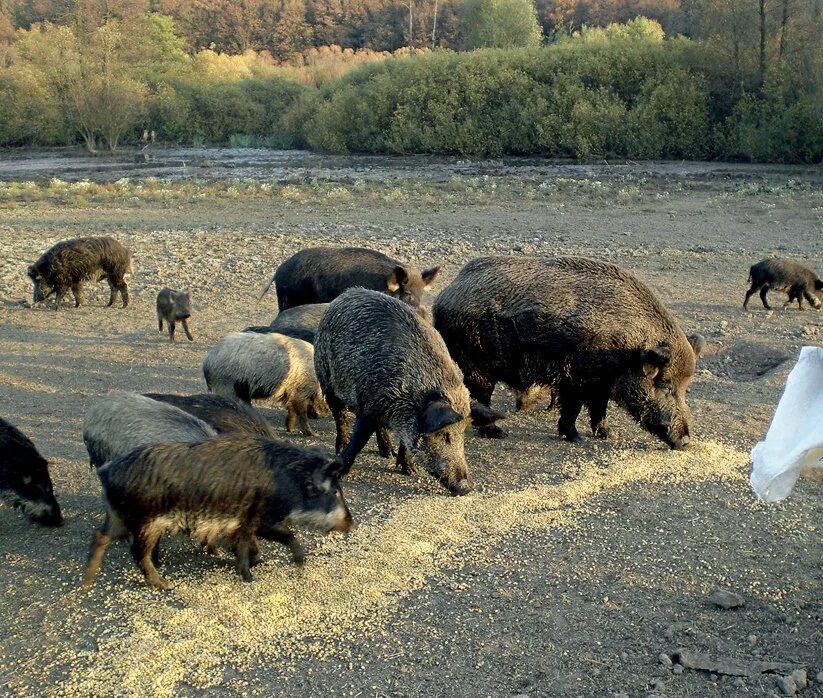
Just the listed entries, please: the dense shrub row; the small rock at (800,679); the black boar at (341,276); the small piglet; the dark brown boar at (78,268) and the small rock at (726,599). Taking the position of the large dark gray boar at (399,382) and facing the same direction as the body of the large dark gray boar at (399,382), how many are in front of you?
2

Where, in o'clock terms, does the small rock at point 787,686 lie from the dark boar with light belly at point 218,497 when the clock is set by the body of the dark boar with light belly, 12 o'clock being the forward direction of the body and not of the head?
The small rock is roughly at 1 o'clock from the dark boar with light belly.

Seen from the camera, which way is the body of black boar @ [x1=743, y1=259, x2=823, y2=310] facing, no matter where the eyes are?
to the viewer's right

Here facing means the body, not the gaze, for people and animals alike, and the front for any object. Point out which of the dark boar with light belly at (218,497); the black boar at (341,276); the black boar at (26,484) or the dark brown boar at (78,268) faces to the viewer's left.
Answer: the dark brown boar at (78,268)

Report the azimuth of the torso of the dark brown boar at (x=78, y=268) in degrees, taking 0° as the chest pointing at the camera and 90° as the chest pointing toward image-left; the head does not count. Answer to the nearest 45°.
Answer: approximately 90°

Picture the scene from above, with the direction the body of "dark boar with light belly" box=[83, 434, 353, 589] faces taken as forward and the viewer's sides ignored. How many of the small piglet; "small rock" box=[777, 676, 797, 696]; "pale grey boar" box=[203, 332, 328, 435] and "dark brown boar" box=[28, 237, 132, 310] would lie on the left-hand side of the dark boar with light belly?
3

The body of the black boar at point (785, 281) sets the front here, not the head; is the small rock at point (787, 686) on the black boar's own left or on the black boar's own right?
on the black boar's own right

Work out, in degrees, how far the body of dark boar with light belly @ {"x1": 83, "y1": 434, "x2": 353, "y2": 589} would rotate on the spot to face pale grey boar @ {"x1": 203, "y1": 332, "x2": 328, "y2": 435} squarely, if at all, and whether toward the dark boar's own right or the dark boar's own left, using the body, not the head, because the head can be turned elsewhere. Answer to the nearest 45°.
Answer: approximately 90° to the dark boar's own left

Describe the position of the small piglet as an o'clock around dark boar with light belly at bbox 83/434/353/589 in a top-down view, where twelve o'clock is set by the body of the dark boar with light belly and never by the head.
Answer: The small piglet is roughly at 9 o'clock from the dark boar with light belly.

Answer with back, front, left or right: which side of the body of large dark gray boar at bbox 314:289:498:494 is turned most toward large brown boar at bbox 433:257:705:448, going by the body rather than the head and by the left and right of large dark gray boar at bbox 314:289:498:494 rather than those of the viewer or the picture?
left

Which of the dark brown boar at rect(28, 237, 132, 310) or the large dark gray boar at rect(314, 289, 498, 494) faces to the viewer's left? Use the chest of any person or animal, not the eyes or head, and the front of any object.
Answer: the dark brown boar

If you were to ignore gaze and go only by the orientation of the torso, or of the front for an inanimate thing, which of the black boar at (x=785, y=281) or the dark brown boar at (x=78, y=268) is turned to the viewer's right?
the black boar at (x=785, y=281)

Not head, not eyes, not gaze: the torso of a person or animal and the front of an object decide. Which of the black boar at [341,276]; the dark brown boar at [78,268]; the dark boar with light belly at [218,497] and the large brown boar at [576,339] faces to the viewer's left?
the dark brown boar at [78,268]

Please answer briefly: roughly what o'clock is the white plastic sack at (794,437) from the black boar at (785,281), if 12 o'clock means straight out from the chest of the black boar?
The white plastic sack is roughly at 3 o'clock from the black boar.

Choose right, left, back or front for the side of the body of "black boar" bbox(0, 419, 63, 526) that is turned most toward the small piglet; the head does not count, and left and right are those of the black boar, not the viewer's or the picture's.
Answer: left

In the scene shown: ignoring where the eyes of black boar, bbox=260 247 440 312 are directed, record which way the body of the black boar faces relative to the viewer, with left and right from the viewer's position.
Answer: facing to the right of the viewer

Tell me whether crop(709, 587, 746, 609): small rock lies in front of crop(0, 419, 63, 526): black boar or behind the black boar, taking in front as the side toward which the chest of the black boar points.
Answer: in front

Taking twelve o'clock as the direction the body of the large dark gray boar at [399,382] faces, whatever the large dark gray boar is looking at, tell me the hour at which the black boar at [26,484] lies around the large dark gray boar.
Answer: The black boar is roughly at 4 o'clock from the large dark gray boar.

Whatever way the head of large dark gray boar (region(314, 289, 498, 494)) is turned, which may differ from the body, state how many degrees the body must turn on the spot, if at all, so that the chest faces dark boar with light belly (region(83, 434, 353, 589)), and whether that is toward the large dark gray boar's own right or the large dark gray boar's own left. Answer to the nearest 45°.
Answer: approximately 90° to the large dark gray boar's own right
